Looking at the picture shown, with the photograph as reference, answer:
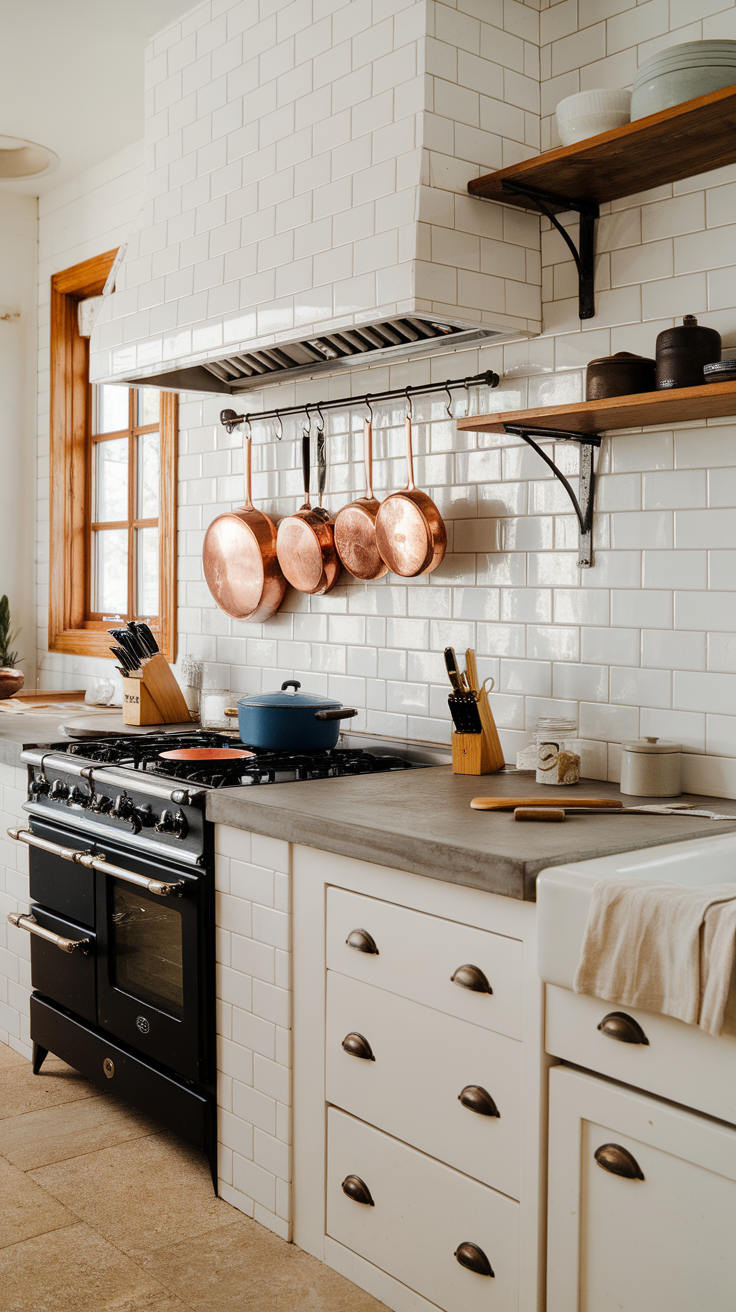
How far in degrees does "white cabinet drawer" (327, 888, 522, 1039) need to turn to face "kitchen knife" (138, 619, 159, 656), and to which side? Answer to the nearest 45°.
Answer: approximately 90° to its right

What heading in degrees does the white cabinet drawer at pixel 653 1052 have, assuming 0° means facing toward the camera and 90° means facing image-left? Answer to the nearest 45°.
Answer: approximately 45°

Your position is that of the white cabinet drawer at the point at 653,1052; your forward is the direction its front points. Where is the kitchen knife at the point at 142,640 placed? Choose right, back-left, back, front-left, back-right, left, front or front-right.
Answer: right

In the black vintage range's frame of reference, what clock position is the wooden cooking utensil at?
The wooden cooking utensil is roughly at 9 o'clock from the black vintage range.

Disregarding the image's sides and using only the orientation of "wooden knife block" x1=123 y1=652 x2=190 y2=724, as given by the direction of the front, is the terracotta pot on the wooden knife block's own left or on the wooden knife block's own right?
on the wooden knife block's own right

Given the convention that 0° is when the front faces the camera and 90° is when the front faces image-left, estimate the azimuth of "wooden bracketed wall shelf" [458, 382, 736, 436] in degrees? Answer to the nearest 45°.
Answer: approximately 45°

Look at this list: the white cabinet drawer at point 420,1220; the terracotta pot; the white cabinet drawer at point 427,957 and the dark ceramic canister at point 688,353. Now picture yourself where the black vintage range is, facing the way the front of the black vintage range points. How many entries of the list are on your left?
3

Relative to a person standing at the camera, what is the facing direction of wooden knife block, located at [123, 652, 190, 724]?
facing the viewer and to the left of the viewer
